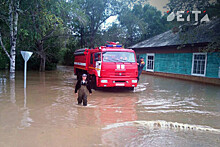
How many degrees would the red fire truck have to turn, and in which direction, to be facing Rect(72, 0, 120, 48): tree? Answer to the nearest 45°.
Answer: approximately 135° to its left

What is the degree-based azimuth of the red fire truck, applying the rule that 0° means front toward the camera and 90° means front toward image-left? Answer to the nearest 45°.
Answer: approximately 315°
